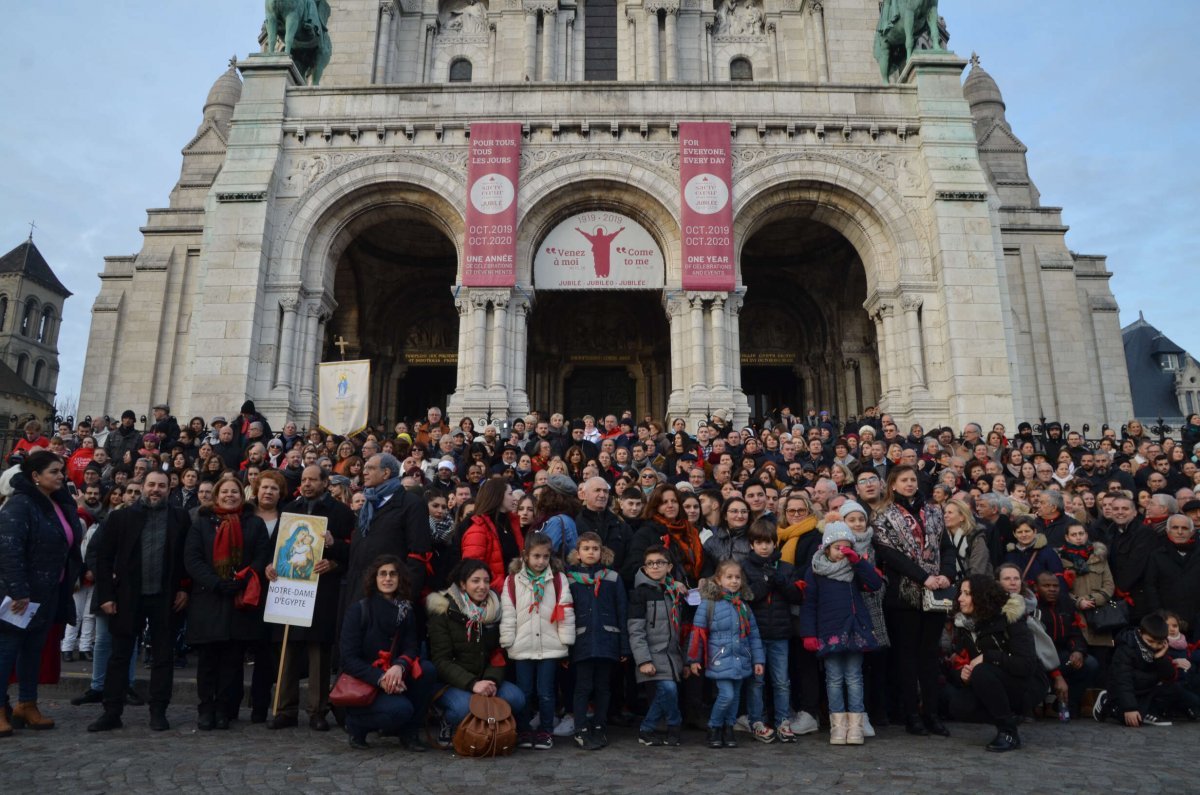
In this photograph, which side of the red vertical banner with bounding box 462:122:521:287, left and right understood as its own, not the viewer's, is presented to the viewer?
front

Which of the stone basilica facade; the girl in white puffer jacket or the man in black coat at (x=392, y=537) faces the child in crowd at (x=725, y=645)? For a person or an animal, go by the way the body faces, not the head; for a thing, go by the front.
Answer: the stone basilica facade

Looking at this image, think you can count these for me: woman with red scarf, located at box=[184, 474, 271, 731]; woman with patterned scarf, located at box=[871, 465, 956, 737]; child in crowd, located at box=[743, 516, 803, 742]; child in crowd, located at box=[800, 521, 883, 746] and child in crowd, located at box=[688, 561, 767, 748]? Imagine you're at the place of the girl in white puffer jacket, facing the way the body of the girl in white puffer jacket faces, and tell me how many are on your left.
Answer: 4

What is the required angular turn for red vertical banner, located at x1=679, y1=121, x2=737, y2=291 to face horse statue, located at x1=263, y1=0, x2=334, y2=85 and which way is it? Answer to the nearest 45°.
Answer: approximately 90° to its right

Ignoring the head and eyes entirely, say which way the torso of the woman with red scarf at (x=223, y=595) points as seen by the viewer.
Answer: toward the camera

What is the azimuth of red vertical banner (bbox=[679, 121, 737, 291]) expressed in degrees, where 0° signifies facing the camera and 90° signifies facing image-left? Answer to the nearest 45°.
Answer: approximately 0°

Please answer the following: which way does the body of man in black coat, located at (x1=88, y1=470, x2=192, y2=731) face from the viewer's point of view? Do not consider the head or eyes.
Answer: toward the camera

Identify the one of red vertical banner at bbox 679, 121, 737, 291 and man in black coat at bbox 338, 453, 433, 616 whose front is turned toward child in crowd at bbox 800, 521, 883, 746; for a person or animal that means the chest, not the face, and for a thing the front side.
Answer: the red vertical banner

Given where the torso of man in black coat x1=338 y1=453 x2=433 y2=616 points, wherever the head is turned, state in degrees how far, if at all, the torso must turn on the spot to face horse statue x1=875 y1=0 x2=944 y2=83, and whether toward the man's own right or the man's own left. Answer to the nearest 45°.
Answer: approximately 180°

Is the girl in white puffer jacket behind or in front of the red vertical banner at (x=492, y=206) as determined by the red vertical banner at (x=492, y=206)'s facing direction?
in front

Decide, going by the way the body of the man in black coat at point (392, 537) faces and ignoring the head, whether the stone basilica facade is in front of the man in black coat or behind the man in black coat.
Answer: behind

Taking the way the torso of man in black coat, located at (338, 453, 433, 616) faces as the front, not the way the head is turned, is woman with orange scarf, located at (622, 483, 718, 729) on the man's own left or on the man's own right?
on the man's own left

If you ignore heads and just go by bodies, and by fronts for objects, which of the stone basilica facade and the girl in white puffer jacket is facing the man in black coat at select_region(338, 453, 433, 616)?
the stone basilica facade

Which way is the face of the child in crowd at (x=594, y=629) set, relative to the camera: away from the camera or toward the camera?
toward the camera
